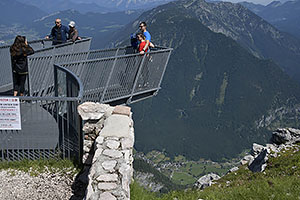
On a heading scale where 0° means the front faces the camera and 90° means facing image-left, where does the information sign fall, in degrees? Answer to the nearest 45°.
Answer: approximately 0°

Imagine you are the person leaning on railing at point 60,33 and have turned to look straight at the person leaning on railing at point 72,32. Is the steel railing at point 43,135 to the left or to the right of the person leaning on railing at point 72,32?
right

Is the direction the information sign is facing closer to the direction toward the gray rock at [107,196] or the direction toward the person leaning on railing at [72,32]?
the gray rock

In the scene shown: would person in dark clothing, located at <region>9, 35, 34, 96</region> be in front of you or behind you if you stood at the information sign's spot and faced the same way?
behind

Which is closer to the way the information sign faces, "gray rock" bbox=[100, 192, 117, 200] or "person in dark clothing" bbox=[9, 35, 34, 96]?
the gray rock

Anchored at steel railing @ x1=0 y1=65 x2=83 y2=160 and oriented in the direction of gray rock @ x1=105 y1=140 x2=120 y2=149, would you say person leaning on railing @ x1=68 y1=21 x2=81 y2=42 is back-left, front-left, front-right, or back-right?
back-left

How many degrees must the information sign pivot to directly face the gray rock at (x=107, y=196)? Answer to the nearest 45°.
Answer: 0° — it already faces it

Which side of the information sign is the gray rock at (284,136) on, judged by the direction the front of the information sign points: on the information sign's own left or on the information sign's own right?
on the information sign's own left
